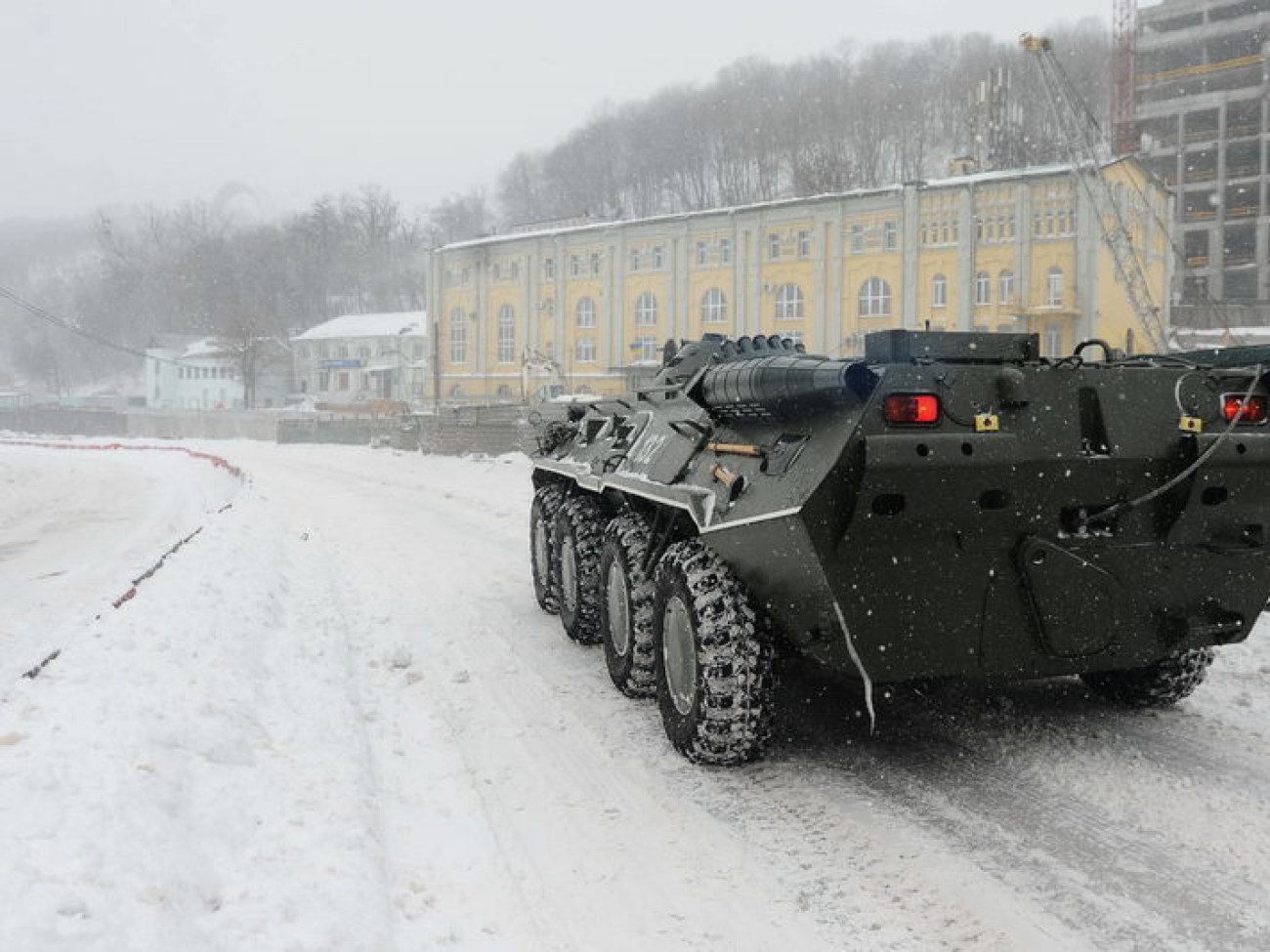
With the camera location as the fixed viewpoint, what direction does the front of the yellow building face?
facing the viewer and to the left of the viewer

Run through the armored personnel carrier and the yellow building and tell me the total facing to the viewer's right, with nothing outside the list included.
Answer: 0

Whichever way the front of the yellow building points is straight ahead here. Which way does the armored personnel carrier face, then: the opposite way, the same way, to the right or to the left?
to the right

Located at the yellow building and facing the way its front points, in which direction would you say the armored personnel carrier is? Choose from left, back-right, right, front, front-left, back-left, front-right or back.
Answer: front-left

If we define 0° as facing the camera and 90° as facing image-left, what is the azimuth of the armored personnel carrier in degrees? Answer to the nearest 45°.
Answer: approximately 135°

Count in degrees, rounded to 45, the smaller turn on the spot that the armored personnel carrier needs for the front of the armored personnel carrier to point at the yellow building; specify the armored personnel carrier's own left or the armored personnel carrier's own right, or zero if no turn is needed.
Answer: approximately 45° to the armored personnel carrier's own right
